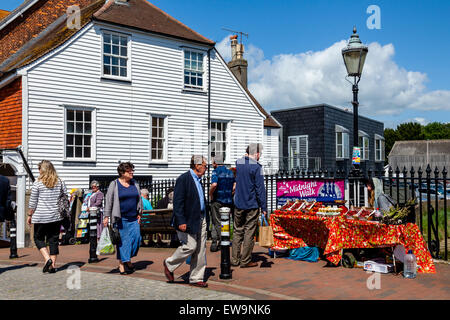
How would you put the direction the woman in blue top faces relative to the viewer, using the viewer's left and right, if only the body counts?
facing the viewer and to the right of the viewer

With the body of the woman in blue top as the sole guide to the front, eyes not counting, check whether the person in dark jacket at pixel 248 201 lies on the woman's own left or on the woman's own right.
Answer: on the woman's own left

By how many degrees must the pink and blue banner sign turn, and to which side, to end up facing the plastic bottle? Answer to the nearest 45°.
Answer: approximately 45° to its left

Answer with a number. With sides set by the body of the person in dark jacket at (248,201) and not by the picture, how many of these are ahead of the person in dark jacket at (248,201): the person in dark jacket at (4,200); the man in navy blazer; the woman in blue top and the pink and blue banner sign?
1

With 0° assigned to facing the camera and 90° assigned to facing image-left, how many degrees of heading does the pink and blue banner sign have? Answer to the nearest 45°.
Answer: approximately 0°

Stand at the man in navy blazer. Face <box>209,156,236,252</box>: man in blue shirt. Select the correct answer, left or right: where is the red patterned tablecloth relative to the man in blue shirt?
right

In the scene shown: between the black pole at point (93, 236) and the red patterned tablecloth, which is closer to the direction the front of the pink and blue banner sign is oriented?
the red patterned tablecloth

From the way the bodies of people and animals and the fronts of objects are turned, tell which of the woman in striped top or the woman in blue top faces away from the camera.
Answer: the woman in striped top

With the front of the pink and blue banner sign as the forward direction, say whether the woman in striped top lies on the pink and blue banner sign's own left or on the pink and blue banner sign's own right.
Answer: on the pink and blue banner sign's own right

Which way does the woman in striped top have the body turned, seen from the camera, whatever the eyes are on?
away from the camera

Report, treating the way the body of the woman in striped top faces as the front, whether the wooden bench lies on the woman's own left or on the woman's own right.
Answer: on the woman's own right
